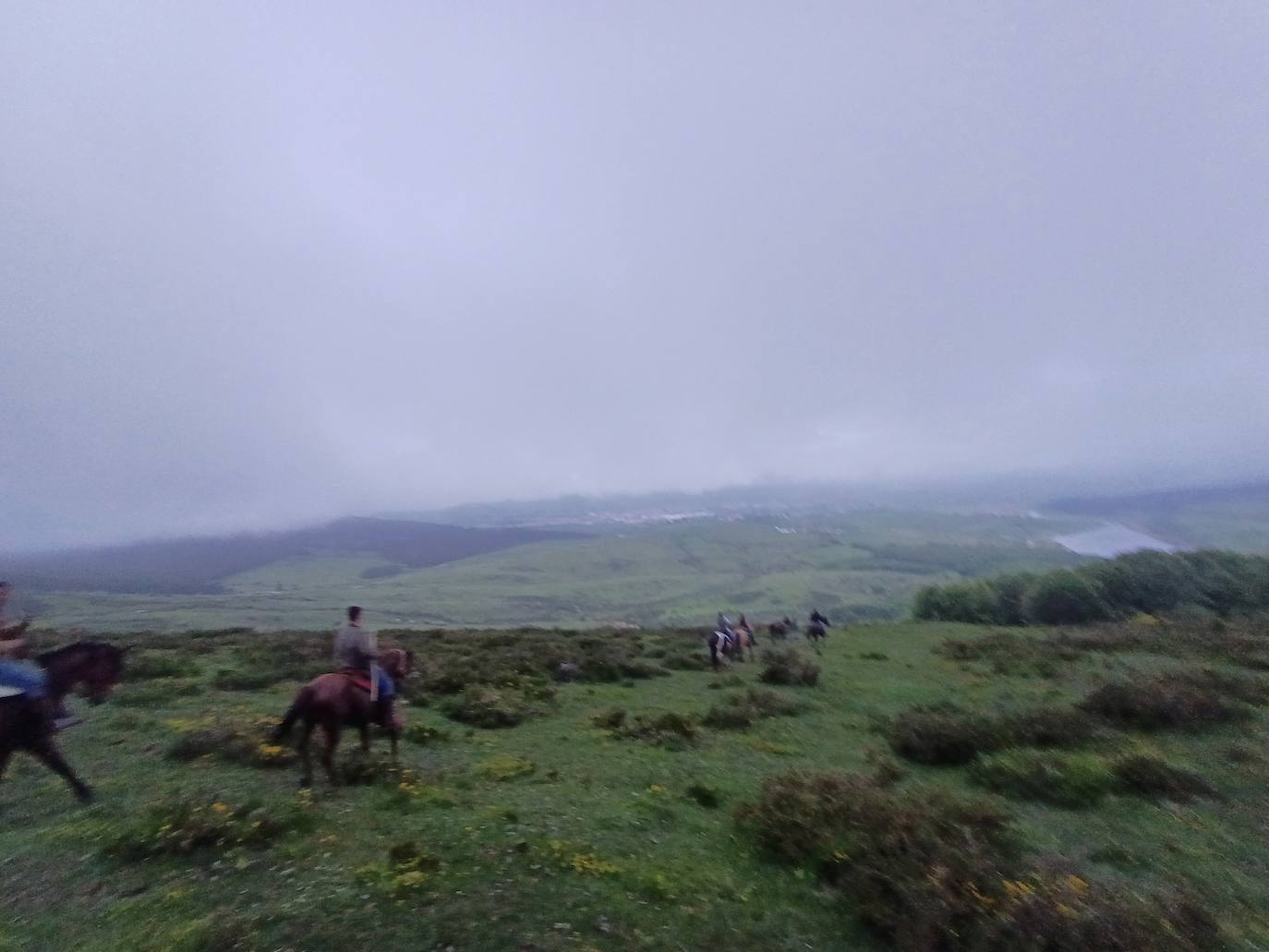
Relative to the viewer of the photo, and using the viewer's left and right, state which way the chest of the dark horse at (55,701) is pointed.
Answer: facing to the right of the viewer

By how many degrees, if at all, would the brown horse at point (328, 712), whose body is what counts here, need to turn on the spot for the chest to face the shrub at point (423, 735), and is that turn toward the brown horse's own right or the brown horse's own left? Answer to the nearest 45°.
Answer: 0° — it already faces it

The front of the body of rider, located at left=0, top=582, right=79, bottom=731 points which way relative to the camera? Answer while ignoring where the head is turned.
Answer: to the viewer's right

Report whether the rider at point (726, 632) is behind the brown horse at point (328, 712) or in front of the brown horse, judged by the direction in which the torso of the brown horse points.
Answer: in front

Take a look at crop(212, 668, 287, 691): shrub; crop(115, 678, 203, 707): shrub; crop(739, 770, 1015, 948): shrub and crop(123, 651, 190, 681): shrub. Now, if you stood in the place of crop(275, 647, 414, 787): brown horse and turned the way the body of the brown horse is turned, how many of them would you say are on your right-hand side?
1

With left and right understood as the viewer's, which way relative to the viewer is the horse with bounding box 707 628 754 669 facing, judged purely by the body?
facing away from the viewer and to the right of the viewer

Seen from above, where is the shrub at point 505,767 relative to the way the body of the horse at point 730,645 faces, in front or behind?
behind

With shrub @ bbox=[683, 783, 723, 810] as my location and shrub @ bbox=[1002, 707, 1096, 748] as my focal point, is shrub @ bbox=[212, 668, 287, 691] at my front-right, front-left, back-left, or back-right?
back-left

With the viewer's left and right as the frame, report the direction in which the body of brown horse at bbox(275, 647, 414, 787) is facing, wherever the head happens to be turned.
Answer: facing away from the viewer and to the right of the viewer
